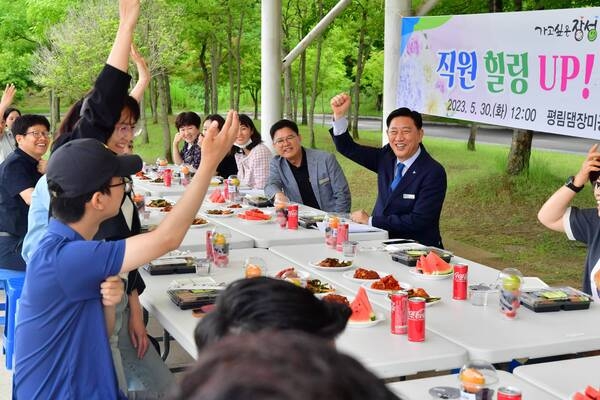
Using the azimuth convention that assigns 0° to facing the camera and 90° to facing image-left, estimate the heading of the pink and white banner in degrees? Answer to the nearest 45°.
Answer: approximately 45°

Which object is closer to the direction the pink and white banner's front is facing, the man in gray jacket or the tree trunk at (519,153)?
the man in gray jacket

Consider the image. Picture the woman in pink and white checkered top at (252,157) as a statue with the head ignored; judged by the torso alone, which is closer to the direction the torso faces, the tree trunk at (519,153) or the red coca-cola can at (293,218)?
the red coca-cola can

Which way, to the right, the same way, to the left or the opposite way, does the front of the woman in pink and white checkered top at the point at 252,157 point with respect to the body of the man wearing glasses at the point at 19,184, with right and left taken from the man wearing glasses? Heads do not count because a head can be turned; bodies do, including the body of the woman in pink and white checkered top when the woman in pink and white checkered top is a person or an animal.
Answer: to the right

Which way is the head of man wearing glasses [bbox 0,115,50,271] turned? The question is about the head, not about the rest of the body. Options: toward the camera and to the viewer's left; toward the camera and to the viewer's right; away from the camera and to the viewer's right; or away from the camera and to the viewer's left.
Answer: toward the camera and to the viewer's right

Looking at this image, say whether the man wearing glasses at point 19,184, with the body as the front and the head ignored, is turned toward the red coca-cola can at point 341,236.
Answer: yes

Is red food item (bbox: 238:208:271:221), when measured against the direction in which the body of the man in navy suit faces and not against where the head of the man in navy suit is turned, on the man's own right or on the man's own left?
on the man's own right

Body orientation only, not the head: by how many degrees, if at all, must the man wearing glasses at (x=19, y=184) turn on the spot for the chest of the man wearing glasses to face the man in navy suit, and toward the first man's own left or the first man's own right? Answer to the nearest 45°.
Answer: approximately 45° to the first man's own left

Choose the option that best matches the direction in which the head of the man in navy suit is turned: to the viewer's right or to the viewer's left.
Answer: to the viewer's left
